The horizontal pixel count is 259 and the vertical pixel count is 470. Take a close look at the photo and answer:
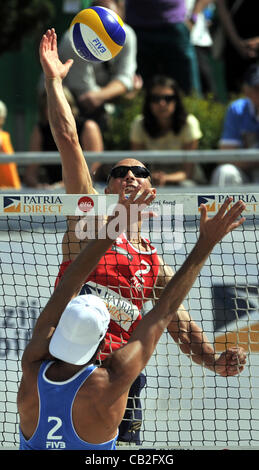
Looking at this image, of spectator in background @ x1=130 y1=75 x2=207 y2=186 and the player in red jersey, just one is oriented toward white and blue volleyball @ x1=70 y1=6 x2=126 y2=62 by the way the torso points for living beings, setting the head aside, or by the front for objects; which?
the spectator in background

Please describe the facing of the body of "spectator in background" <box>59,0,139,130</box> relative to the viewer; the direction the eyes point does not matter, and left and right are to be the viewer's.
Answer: facing the viewer

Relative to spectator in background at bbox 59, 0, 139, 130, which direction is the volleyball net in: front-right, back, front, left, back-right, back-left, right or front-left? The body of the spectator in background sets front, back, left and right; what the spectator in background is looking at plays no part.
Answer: front

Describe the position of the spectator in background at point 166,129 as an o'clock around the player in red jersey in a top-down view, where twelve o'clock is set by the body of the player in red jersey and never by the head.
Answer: The spectator in background is roughly at 6 o'clock from the player in red jersey.

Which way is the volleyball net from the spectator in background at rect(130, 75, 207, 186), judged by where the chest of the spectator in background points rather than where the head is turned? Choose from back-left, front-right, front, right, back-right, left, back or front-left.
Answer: front

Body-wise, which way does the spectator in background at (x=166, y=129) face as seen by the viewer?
toward the camera

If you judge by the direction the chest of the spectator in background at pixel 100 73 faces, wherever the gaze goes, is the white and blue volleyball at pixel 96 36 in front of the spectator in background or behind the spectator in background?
in front

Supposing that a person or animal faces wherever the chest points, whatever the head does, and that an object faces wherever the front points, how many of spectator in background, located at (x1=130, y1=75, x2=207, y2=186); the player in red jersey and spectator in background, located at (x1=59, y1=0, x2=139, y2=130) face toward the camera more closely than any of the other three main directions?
3

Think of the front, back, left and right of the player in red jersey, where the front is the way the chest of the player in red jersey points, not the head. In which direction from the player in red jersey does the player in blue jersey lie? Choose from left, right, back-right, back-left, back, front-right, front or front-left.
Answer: front

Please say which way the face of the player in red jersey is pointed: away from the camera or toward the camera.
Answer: toward the camera

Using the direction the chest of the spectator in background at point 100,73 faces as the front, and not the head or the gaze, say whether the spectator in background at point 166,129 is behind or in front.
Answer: in front
